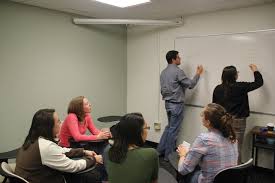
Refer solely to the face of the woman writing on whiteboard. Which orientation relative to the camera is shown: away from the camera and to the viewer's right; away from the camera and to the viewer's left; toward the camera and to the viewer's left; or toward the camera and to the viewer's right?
away from the camera and to the viewer's right

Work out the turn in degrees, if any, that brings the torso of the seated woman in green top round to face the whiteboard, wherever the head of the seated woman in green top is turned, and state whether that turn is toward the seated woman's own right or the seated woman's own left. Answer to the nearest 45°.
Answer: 0° — they already face it

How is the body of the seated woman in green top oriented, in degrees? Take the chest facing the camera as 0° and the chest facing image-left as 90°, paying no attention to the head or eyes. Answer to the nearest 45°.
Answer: approximately 225°

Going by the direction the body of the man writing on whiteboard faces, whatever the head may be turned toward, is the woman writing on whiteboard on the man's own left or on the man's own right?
on the man's own right

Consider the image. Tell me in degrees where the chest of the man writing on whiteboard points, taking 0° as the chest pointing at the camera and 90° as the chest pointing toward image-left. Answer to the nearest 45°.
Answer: approximately 225°

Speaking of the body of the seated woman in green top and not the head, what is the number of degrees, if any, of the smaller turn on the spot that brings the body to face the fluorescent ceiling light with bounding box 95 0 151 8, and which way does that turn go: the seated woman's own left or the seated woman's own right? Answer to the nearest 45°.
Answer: approximately 45° to the seated woman's own left

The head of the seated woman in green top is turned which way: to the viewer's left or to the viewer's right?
to the viewer's right

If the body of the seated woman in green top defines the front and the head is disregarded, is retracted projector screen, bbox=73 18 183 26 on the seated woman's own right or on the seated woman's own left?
on the seated woman's own left
